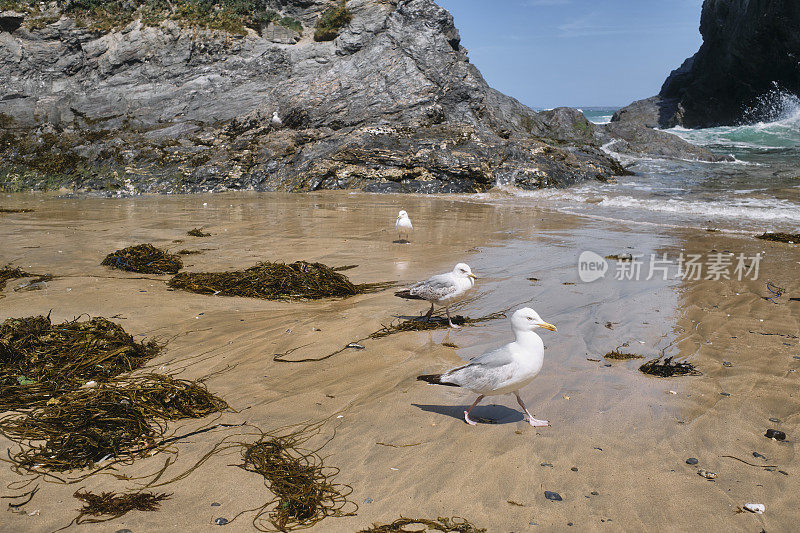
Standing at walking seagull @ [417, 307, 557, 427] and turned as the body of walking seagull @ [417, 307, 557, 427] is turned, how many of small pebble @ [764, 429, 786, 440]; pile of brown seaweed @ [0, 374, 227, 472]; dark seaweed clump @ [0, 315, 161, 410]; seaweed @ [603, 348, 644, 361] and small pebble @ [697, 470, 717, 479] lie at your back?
2

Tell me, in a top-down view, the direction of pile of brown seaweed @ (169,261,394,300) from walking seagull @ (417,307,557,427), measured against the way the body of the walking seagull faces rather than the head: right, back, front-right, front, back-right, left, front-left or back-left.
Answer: back-left

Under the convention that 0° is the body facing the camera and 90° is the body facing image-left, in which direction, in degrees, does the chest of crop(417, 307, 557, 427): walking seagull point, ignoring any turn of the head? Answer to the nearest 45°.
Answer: approximately 270°

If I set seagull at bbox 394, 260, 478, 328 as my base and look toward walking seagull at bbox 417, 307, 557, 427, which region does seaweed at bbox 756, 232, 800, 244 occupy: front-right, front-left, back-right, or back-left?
back-left

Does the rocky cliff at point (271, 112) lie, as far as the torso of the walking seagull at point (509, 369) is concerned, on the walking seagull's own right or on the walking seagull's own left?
on the walking seagull's own left

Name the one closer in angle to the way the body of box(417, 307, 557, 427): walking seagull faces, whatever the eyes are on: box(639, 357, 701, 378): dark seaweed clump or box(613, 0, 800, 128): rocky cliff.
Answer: the dark seaweed clump

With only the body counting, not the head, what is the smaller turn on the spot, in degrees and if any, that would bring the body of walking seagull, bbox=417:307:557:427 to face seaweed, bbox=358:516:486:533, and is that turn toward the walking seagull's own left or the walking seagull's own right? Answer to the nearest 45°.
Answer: approximately 90° to the walking seagull's own right

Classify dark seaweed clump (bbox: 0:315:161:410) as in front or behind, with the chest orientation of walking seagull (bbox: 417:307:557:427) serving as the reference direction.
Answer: behind

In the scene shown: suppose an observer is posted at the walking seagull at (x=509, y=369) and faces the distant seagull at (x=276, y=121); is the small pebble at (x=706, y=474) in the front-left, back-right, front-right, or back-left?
back-right

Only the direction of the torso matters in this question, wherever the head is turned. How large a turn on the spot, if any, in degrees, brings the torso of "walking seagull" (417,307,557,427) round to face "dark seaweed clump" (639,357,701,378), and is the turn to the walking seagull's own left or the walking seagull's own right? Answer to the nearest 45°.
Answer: approximately 45° to the walking seagull's own left

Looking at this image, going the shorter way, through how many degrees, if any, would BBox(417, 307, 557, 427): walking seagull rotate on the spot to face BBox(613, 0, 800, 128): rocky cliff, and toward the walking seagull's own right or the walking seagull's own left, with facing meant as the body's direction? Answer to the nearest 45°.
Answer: approximately 90° to the walking seagull's own left

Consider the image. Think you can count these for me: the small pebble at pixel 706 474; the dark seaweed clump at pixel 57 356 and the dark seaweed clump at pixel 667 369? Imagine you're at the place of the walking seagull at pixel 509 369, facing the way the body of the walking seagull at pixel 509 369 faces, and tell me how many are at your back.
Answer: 1

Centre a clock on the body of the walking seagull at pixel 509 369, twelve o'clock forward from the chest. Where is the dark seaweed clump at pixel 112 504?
The dark seaweed clump is roughly at 5 o'clock from the walking seagull.

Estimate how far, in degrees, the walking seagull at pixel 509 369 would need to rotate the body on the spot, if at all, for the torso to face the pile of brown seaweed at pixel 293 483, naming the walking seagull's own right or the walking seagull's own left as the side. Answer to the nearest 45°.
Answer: approximately 135° to the walking seagull's own right

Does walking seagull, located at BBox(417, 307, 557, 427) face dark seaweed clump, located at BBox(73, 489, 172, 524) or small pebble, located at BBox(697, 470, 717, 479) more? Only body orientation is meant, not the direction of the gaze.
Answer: the small pebble

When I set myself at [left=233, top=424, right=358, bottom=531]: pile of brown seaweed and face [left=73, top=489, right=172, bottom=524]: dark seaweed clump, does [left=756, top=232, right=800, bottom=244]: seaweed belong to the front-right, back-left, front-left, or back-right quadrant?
back-right
